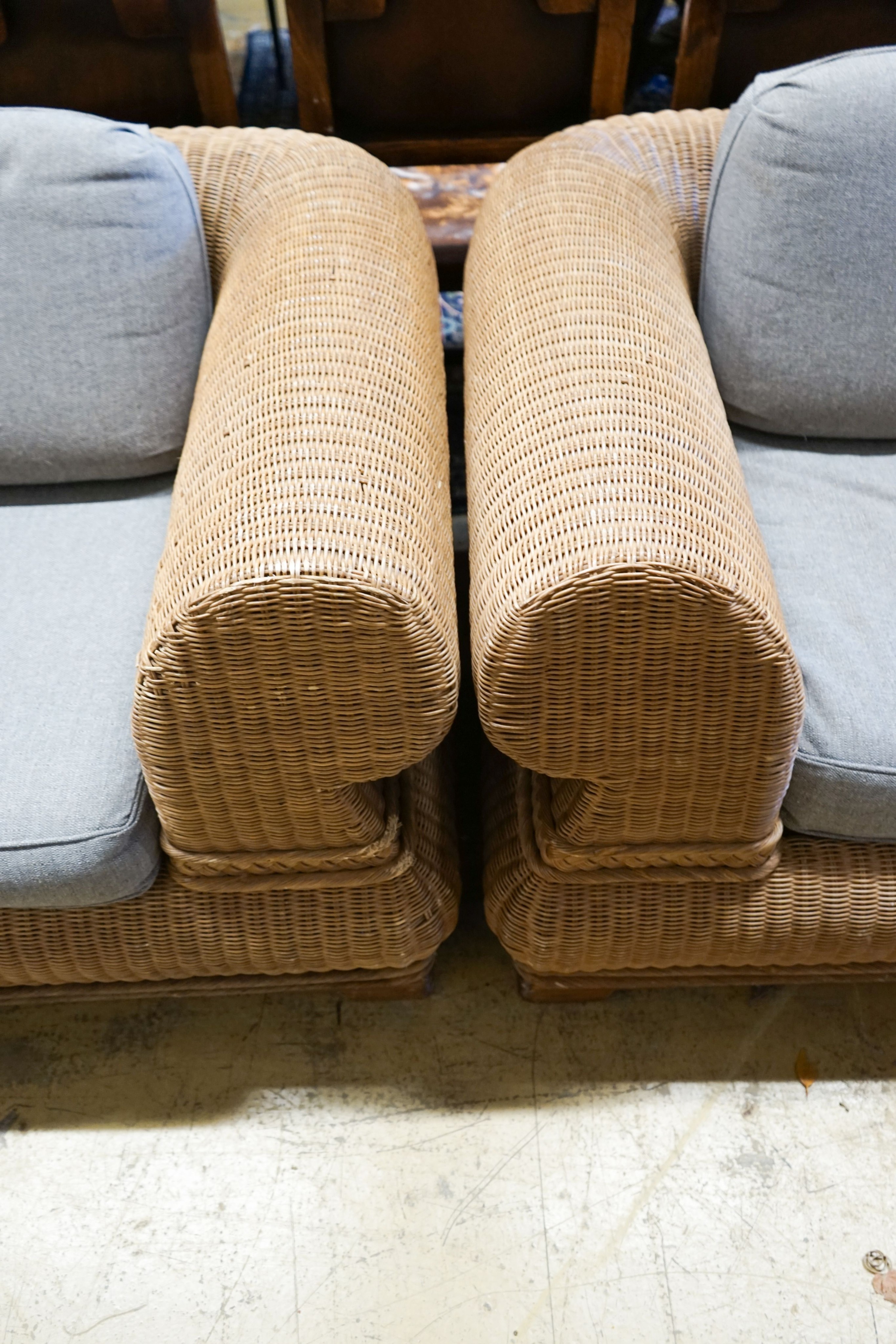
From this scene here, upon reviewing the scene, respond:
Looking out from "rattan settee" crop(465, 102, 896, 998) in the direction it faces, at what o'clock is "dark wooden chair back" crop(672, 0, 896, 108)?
The dark wooden chair back is roughly at 6 o'clock from the rattan settee.

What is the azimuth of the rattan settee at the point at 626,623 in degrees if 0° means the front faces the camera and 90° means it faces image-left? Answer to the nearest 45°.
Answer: approximately 0°

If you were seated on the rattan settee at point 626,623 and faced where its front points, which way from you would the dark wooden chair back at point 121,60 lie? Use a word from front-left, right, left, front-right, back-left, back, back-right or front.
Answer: back-right

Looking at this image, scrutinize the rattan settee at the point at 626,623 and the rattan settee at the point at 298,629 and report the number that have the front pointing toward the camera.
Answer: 2

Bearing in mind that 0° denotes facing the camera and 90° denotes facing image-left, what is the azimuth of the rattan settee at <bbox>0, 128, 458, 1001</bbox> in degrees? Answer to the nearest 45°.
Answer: approximately 0°
